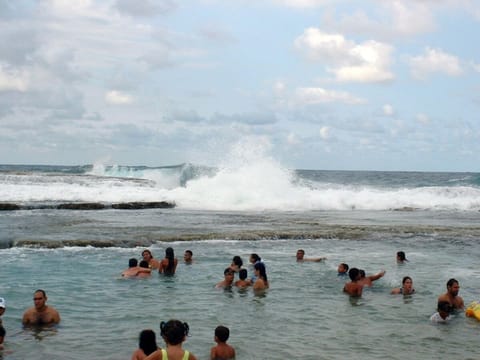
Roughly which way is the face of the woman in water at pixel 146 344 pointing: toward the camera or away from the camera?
away from the camera

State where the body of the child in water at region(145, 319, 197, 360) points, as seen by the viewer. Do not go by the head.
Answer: away from the camera

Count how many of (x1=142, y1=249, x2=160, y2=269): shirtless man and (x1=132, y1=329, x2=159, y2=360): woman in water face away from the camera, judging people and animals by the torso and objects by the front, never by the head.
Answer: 1

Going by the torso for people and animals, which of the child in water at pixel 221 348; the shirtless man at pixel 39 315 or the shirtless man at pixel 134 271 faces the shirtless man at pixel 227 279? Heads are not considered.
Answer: the child in water

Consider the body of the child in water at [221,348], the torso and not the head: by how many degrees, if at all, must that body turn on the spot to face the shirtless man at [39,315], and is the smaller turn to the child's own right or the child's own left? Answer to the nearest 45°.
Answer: approximately 45° to the child's own left

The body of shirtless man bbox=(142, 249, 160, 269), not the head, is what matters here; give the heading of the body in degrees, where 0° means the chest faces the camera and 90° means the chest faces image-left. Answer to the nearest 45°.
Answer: approximately 45°

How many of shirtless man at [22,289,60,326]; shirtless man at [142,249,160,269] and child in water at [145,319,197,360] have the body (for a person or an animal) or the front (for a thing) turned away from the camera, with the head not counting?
1

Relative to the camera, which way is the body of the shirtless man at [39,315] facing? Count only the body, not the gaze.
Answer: toward the camera

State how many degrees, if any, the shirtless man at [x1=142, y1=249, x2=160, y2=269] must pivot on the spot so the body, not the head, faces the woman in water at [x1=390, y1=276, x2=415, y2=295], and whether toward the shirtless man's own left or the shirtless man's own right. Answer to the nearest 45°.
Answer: approximately 90° to the shirtless man's own left

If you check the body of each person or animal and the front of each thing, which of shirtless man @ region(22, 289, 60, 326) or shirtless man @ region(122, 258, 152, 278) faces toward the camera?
shirtless man @ region(22, 289, 60, 326)

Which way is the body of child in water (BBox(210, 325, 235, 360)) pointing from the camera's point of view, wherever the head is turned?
away from the camera

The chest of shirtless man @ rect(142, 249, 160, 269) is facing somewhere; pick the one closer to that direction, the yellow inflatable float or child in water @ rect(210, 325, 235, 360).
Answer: the child in water

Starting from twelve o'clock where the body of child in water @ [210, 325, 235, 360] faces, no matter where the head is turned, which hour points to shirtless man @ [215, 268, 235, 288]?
The shirtless man is roughly at 12 o'clock from the child in water.

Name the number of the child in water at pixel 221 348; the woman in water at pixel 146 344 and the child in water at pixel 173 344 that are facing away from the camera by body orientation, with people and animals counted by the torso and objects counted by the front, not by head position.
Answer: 3

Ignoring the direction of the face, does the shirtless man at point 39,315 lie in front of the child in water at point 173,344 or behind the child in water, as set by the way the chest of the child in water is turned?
in front

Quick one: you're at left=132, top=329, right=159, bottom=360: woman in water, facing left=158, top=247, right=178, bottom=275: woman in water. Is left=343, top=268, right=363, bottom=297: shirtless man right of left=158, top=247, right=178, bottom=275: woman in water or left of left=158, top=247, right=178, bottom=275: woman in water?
right

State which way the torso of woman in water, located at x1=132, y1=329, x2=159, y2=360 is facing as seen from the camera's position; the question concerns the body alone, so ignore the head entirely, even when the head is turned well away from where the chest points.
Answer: away from the camera

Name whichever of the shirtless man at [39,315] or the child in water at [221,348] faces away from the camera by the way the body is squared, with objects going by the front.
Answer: the child in water

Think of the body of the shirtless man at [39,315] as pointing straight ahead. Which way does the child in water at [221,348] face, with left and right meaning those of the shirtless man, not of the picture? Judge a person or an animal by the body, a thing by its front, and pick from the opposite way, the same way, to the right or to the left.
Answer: the opposite way
